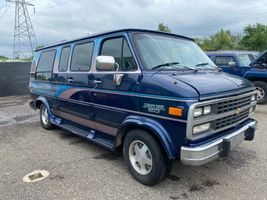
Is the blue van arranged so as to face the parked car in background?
no

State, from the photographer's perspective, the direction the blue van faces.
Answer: facing the viewer and to the right of the viewer

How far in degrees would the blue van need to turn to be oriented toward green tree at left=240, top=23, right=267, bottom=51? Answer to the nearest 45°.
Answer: approximately 90° to its left
